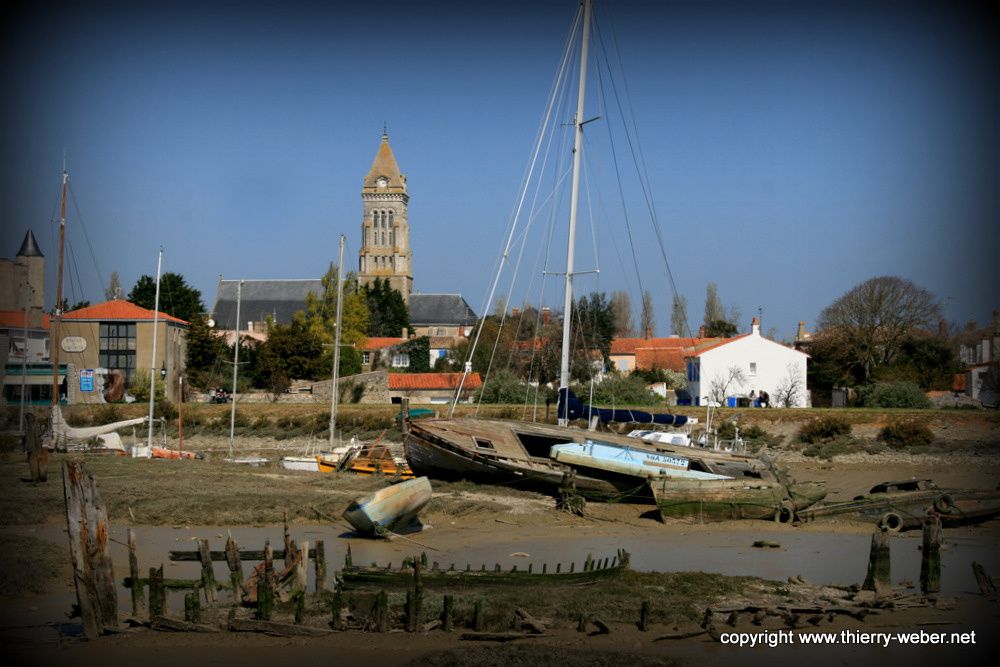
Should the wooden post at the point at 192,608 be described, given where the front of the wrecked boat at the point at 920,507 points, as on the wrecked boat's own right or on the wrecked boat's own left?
on the wrecked boat's own left

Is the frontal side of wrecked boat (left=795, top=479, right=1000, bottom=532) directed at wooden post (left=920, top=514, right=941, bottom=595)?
no

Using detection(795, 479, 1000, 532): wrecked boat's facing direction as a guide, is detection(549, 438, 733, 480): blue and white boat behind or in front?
in front

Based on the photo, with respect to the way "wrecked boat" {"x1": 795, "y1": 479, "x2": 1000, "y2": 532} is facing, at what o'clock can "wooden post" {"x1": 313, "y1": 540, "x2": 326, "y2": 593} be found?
The wooden post is roughly at 10 o'clock from the wrecked boat.

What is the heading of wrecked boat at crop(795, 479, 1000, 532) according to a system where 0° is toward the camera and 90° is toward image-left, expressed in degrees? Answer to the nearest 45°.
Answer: approximately 90°

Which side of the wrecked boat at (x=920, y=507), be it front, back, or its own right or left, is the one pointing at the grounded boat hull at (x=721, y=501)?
front

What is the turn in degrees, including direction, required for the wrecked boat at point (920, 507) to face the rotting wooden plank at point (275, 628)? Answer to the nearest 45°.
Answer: approximately 45° to its left

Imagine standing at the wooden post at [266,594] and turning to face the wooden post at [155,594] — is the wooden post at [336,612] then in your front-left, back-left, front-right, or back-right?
back-left

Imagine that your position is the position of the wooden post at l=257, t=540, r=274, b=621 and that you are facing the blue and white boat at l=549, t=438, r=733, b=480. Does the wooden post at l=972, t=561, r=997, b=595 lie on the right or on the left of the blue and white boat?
right

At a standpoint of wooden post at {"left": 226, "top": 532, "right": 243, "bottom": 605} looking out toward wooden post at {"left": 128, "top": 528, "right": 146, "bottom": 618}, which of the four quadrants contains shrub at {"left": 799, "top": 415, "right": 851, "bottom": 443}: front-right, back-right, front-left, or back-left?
back-right

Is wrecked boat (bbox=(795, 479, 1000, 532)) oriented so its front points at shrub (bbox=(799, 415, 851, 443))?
no

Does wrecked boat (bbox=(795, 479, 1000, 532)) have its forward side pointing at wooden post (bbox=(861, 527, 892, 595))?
no

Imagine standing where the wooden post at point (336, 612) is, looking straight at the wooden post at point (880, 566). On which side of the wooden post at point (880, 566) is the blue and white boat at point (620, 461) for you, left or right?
left

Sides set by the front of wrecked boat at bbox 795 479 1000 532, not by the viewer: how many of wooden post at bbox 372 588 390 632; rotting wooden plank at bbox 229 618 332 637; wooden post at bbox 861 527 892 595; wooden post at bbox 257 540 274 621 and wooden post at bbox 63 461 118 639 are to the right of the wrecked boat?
0

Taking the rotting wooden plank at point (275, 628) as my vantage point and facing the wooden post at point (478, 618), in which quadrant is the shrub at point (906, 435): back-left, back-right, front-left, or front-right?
front-left

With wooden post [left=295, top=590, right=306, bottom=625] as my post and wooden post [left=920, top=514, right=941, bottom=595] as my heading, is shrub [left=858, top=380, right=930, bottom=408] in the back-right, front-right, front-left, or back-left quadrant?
front-left
